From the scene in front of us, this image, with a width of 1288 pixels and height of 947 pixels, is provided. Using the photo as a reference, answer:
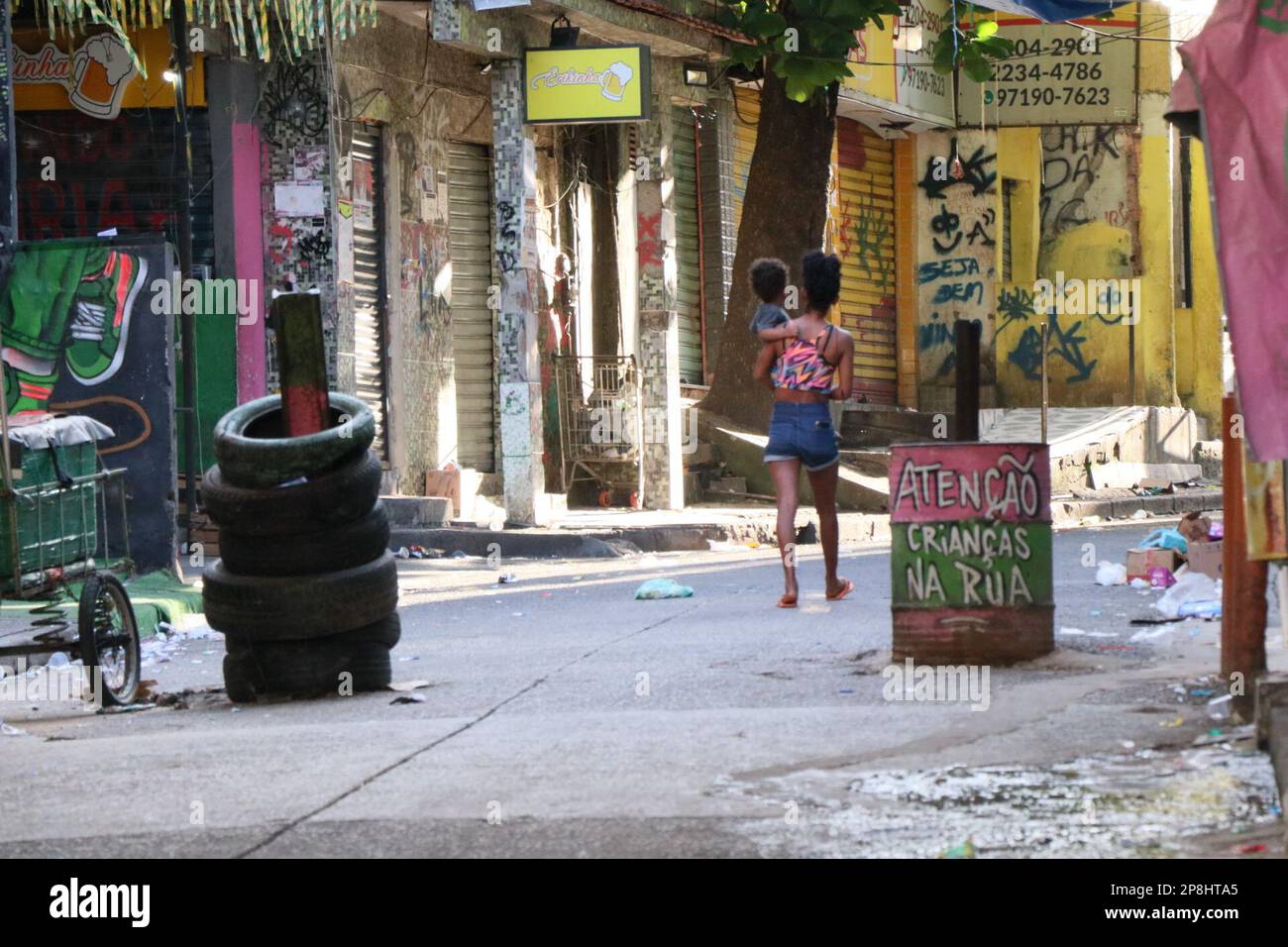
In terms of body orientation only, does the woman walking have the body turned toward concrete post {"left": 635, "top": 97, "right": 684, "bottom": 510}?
yes

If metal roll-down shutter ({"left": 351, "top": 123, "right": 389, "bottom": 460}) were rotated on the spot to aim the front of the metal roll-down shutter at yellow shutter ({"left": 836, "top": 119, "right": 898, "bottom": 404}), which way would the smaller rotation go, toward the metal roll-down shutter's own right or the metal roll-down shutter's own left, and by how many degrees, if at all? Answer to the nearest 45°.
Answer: approximately 90° to the metal roll-down shutter's own left

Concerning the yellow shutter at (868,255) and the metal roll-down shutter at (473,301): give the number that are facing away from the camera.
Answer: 0

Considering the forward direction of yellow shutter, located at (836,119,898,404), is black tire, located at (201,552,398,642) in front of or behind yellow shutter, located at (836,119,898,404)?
in front

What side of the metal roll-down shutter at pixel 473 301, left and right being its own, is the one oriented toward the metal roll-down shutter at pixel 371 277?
right

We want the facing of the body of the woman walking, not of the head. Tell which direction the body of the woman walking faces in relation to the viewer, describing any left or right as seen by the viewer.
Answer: facing away from the viewer

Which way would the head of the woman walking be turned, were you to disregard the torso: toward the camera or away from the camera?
away from the camera

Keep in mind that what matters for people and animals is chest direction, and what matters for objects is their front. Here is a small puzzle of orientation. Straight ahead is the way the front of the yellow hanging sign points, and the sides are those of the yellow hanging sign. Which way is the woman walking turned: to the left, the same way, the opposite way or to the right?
the opposite way

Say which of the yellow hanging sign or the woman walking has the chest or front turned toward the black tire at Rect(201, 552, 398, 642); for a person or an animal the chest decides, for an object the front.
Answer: the yellow hanging sign

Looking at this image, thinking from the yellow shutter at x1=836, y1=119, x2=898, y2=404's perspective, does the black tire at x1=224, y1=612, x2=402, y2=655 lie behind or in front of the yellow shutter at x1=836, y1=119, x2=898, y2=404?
in front

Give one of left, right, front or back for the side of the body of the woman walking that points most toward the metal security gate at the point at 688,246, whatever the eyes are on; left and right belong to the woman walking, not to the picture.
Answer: front

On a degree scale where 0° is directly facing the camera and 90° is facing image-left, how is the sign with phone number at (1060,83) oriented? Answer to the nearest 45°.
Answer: approximately 0°

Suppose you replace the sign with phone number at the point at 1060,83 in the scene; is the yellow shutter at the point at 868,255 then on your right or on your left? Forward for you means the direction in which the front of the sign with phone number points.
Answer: on your right

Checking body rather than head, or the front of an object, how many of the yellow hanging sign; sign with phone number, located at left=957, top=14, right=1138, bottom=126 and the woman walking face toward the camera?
2
